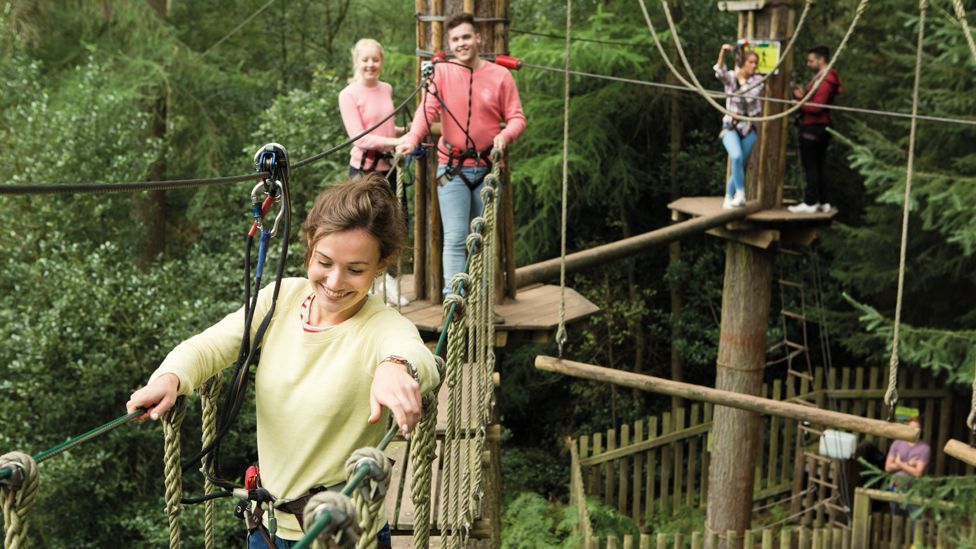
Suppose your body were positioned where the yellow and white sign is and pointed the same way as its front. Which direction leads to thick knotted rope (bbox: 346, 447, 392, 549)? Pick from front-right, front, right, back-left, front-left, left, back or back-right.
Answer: front

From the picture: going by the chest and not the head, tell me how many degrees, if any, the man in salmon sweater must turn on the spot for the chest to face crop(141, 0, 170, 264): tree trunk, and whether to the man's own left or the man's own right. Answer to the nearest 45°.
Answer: approximately 135° to the man's own right

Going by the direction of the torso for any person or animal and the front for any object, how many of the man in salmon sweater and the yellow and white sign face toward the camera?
2

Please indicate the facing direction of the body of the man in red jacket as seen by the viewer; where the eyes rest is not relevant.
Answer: to the viewer's left

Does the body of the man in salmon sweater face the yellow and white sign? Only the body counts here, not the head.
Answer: no

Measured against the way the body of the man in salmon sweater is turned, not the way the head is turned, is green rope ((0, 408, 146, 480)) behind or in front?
in front

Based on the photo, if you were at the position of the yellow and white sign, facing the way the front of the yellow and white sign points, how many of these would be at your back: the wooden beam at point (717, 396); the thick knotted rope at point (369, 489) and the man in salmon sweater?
0

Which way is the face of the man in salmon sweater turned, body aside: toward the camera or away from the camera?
toward the camera

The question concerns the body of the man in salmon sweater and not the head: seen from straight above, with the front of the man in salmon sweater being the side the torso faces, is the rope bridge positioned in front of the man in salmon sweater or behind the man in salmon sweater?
in front

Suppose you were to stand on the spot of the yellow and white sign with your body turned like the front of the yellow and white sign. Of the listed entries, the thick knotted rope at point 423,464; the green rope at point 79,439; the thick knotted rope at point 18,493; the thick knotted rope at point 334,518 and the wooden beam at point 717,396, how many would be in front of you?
5

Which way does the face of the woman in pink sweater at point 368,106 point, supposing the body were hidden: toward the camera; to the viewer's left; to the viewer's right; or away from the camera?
toward the camera

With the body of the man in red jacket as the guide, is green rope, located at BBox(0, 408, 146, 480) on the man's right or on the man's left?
on the man's left

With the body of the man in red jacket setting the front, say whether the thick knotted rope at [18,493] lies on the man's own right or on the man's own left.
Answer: on the man's own left

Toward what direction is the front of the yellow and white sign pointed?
toward the camera

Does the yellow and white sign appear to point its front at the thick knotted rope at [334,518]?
yes

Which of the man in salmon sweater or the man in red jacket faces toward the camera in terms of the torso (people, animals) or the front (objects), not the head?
the man in salmon sweater

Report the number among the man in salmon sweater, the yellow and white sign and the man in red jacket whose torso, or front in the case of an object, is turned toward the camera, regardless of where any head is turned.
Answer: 2
